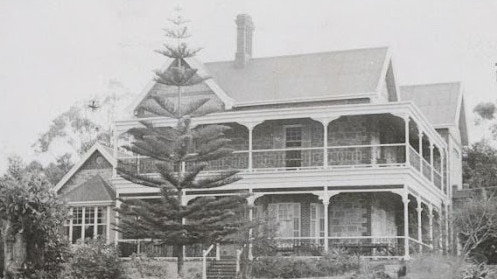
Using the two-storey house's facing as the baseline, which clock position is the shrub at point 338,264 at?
The shrub is roughly at 12 o'clock from the two-storey house.

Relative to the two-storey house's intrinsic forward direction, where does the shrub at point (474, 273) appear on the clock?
The shrub is roughly at 11 o'clock from the two-storey house.

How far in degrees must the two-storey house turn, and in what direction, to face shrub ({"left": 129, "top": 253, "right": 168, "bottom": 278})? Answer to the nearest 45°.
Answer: approximately 45° to its right

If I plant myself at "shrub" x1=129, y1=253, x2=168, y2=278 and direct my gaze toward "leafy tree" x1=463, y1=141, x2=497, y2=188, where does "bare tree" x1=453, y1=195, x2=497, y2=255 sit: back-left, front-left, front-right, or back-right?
front-right

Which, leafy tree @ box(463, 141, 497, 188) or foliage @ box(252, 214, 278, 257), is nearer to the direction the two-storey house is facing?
the foliage

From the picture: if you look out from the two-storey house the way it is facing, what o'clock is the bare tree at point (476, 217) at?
The bare tree is roughly at 10 o'clock from the two-storey house.

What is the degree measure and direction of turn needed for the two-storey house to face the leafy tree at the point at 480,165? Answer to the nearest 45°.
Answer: approximately 135° to its left

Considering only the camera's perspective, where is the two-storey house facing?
facing the viewer

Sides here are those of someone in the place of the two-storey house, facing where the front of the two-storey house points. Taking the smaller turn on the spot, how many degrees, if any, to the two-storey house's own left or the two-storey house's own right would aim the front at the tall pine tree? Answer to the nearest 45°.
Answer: approximately 45° to the two-storey house's own right

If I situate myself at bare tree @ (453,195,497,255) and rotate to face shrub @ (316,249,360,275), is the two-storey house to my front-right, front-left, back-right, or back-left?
front-right

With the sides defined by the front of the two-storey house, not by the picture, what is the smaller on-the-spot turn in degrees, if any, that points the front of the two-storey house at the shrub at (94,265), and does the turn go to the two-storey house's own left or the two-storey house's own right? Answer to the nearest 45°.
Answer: approximately 45° to the two-storey house's own right

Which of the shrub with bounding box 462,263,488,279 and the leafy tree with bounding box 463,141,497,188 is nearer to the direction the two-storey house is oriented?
the shrub
